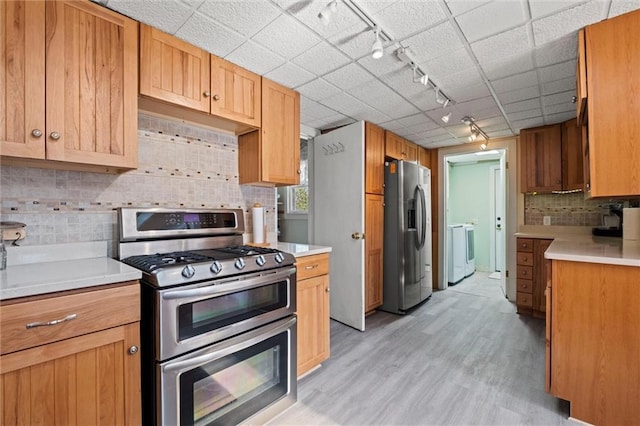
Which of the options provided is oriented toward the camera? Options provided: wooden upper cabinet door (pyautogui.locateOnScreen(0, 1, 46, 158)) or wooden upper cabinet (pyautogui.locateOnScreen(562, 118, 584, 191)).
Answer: wooden upper cabinet door (pyautogui.locateOnScreen(0, 1, 46, 158))

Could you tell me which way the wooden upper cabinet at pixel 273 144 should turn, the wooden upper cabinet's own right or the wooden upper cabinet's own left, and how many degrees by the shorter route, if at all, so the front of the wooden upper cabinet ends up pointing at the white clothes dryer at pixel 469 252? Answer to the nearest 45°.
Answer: approximately 90° to the wooden upper cabinet's own left

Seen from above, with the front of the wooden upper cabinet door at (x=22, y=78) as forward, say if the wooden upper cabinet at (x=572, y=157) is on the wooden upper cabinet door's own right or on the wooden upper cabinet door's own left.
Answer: on the wooden upper cabinet door's own left

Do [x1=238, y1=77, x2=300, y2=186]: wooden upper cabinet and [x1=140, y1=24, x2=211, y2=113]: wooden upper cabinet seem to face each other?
no

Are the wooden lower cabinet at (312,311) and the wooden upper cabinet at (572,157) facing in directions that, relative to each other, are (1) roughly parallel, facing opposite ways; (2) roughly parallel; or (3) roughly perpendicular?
roughly parallel, facing opposite ways

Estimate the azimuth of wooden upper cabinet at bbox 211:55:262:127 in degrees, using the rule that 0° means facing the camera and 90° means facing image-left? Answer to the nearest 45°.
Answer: approximately 315°

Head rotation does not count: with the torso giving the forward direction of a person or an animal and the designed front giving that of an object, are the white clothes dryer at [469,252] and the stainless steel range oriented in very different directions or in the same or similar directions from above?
same or similar directions

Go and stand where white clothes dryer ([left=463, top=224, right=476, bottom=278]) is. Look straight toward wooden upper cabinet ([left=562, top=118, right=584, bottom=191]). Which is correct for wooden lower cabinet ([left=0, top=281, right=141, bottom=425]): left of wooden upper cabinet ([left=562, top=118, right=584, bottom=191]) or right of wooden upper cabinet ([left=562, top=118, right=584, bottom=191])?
right

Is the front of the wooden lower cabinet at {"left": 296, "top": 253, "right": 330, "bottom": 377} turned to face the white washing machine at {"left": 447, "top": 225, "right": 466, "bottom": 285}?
no

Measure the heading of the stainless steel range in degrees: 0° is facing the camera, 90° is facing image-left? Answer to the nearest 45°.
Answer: approximately 315°

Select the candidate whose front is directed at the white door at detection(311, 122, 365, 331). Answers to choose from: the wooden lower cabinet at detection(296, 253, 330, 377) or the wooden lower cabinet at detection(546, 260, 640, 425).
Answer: the wooden lower cabinet at detection(546, 260, 640, 425)

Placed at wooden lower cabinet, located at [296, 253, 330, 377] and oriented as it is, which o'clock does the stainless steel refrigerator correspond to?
The stainless steel refrigerator is roughly at 9 o'clock from the wooden lower cabinet.

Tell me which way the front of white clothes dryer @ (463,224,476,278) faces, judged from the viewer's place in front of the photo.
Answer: facing to the right of the viewer

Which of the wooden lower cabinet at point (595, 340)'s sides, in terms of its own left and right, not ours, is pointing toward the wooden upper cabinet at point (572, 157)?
right

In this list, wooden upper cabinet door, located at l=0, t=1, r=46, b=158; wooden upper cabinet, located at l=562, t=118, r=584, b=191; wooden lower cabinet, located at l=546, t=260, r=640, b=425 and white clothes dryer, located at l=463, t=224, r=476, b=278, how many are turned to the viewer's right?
1

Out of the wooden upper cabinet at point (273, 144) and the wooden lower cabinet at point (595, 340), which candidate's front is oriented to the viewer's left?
the wooden lower cabinet

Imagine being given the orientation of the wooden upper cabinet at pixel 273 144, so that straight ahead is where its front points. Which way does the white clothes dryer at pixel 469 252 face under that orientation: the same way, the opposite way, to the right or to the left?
the same way

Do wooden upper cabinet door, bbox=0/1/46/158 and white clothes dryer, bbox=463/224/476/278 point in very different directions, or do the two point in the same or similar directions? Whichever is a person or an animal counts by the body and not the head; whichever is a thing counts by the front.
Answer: same or similar directions

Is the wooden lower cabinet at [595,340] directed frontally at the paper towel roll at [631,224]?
no

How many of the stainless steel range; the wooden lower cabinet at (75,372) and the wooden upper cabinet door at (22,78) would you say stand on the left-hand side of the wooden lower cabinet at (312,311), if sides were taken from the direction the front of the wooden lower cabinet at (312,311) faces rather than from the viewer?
0
